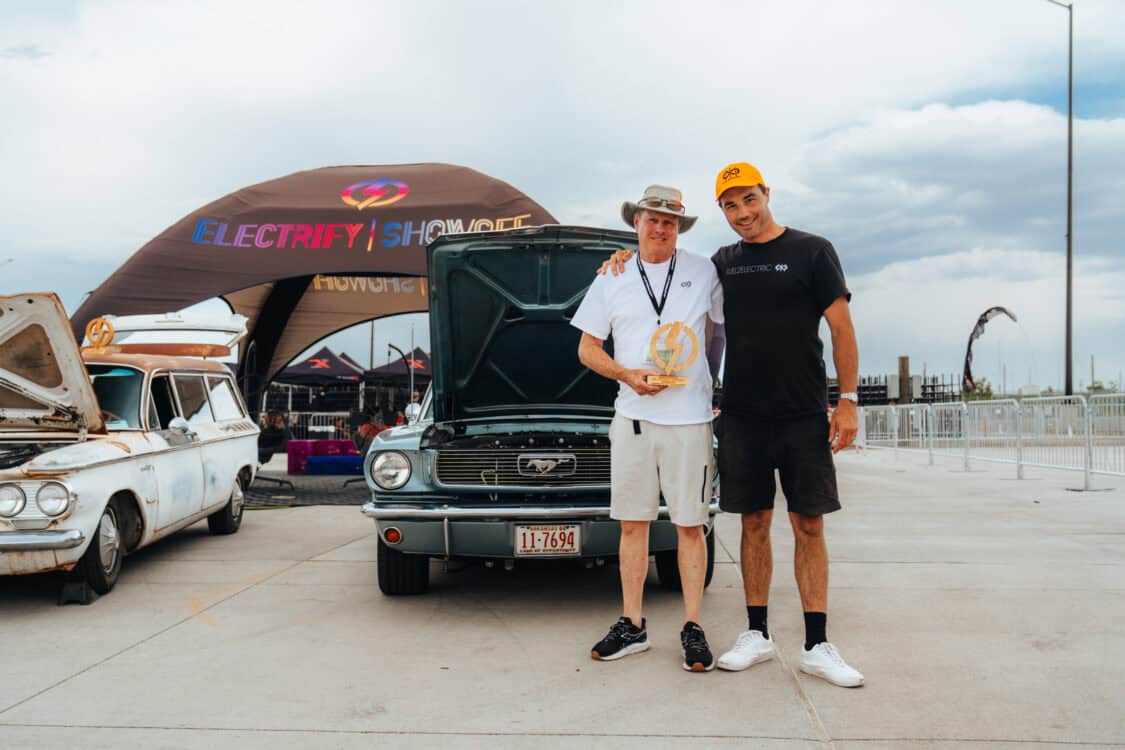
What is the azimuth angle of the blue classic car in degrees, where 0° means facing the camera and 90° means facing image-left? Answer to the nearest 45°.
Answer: approximately 0°

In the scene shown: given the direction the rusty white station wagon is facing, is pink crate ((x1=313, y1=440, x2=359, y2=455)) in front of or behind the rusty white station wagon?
behind

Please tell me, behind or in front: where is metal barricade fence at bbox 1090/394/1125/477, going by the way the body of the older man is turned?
behind

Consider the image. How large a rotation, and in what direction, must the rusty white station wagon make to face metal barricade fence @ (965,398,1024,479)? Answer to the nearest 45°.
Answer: approximately 135° to its left

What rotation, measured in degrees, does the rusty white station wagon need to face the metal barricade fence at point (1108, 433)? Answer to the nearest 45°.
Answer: approximately 135° to its left

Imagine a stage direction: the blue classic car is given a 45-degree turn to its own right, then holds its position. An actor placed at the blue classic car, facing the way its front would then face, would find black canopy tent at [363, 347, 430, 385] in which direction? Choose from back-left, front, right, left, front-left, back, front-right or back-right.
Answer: back-right

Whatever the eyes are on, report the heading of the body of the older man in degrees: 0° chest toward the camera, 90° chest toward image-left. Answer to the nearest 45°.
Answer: approximately 0°

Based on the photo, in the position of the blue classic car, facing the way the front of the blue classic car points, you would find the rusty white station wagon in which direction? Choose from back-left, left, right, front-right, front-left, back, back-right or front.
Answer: right

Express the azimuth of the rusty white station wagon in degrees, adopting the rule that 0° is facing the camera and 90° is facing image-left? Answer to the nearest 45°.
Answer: approximately 45°

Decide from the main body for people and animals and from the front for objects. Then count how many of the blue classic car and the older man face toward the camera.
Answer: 2
